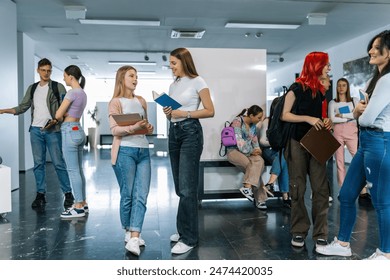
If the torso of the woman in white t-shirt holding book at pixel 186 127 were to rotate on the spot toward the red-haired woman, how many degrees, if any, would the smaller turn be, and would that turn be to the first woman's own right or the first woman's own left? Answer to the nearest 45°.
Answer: approximately 135° to the first woman's own left

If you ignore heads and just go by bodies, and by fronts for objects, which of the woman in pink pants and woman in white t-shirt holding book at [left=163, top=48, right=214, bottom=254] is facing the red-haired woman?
the woman in pink pants

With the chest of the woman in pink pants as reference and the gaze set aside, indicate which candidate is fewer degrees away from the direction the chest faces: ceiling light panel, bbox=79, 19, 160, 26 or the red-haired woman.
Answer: the red-haired woman
